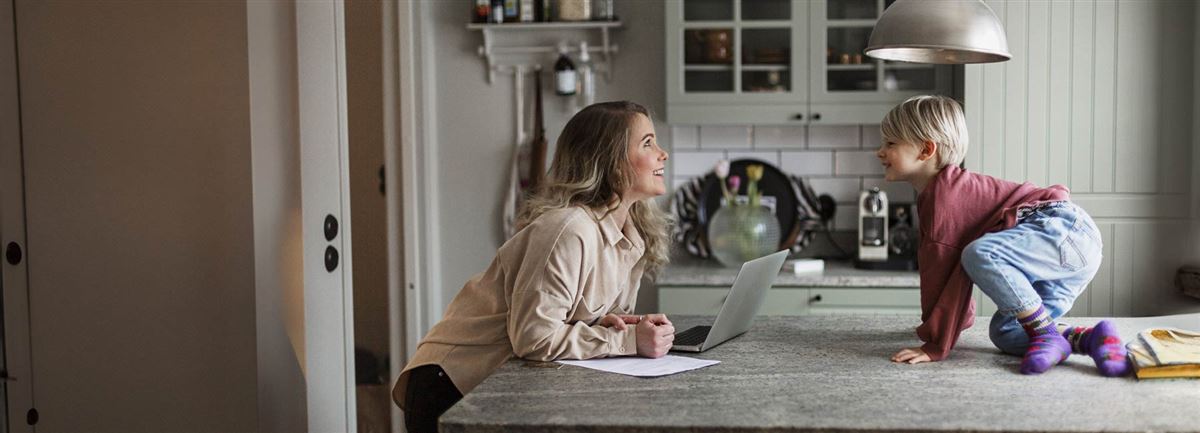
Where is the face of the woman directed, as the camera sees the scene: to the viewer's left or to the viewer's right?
to the viewer's right

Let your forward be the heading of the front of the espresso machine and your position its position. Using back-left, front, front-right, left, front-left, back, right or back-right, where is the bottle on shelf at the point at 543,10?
right

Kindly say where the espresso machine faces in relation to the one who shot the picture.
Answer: facing the viewer

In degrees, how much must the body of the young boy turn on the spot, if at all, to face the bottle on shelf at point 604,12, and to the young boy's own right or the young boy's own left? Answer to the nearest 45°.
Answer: approximately 45° to the young boy's own right

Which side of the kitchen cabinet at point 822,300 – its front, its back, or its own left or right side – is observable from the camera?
front

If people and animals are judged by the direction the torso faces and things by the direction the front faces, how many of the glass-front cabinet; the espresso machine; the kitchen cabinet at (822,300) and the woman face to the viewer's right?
1

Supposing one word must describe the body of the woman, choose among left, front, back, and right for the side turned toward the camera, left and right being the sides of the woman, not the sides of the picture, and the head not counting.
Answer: right

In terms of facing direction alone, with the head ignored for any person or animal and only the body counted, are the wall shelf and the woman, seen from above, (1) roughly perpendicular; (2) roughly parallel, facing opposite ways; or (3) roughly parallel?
roughly perpendicular

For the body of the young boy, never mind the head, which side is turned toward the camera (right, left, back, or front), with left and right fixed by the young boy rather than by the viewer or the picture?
left

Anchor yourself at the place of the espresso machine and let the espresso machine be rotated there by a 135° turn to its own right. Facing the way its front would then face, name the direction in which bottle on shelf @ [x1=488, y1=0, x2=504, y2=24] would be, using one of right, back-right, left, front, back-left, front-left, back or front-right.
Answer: front-left

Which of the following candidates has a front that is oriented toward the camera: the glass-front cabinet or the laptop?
the glass-front cabinet

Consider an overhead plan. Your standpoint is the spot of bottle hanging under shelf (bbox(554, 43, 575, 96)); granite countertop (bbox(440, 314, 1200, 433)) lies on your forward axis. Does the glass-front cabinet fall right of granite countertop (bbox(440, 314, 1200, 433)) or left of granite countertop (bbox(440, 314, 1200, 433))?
left

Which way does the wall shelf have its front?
toward the camera

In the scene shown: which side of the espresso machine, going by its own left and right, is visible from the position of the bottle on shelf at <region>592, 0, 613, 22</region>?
right

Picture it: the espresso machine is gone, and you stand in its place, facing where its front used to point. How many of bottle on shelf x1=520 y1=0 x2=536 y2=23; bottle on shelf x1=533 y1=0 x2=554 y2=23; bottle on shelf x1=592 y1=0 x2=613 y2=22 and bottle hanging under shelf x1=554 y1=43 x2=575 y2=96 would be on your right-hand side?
4

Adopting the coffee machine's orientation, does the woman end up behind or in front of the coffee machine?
in front

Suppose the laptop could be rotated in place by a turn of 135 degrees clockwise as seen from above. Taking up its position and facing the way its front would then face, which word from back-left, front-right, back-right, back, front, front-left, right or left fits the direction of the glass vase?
left

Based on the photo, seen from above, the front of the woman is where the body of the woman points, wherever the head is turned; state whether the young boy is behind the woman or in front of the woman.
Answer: in front

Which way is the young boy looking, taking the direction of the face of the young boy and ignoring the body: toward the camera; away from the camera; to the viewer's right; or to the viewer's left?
to the viewer's left

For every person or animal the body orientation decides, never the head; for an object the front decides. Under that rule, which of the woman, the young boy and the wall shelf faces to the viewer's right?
the woman

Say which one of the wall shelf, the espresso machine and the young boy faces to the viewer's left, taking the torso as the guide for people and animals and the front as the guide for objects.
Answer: the young boy
